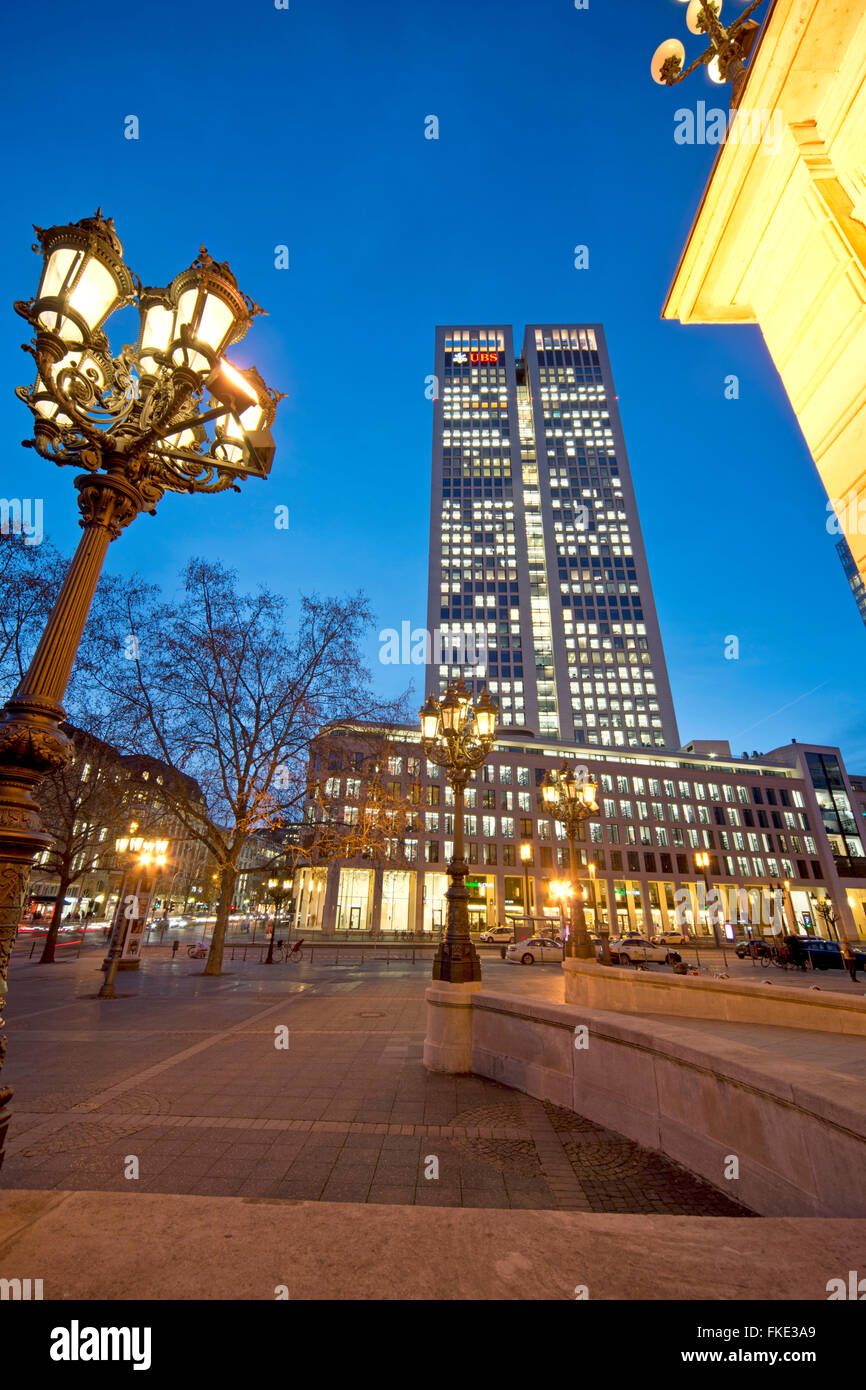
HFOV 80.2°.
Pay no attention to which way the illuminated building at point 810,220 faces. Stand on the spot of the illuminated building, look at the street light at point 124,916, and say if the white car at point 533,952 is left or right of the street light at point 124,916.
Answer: right

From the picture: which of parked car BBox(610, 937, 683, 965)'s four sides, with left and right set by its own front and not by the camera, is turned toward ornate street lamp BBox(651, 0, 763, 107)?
right

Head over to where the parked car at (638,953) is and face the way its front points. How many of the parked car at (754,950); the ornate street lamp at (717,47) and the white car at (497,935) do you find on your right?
1

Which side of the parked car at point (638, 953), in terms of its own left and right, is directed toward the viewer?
right

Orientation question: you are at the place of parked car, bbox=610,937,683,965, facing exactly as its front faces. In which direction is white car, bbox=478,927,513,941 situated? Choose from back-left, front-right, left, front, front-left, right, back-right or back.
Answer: back-left

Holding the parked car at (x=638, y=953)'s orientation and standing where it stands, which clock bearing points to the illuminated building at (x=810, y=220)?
The illuminated building is roughly at 3 o'clock from the parked car.

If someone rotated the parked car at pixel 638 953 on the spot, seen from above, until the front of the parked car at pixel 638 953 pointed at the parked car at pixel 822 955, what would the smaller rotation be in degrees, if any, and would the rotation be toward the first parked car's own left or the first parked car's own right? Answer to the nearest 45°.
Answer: approximately 45° to the first parked car's own left
